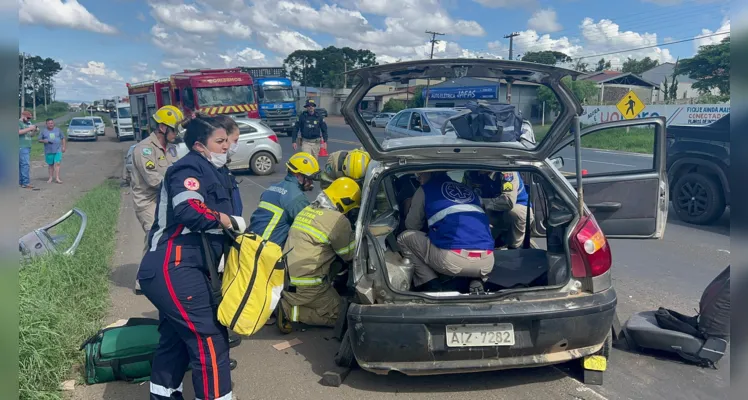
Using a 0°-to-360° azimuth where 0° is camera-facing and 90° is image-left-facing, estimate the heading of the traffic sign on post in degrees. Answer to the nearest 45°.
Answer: approximately 0°

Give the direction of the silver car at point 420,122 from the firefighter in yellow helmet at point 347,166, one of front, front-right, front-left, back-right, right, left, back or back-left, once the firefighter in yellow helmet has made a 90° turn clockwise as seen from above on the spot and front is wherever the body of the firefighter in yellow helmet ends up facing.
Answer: back

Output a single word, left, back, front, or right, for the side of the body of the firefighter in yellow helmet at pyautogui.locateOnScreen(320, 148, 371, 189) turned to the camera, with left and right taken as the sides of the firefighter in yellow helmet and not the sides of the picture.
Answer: right

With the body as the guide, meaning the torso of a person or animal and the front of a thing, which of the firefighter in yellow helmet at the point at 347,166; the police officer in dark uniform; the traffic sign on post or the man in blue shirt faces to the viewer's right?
the firefighter in yellow helmet

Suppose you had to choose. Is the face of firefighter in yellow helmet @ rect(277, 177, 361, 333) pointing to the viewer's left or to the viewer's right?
to the viewer's right

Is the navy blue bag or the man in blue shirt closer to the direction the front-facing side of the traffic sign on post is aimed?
the navy blue bag

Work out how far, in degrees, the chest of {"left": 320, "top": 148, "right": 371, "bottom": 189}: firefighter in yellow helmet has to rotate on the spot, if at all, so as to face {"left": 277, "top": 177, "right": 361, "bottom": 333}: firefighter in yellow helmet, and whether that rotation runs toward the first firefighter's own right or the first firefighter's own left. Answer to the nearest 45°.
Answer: approximately 90° to the first firefighter's own right

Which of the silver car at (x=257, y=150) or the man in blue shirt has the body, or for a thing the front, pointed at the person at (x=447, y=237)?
the man in blue shirt

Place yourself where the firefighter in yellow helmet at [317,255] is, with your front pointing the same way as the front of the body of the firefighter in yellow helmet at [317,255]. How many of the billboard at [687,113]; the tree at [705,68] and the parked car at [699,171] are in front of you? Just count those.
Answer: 3

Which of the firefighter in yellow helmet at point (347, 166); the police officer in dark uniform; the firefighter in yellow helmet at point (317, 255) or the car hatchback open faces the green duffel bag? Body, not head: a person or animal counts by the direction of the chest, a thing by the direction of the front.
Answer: the police officer in dark uniform

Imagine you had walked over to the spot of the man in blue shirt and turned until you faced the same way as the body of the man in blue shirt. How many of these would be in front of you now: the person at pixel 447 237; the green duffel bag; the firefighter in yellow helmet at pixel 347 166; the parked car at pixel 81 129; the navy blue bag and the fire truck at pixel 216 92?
4

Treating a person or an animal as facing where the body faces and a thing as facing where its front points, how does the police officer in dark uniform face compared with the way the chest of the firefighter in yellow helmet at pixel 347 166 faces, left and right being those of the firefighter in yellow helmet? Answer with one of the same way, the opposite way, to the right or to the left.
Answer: to the right

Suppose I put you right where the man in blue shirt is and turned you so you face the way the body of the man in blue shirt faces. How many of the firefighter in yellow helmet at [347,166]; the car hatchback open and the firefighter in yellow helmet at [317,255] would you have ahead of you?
3

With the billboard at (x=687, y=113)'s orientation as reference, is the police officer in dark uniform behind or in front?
in front

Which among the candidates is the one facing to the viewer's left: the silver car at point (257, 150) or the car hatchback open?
the silver car

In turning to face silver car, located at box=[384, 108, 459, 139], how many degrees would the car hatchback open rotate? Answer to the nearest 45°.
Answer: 0° — it already faces it

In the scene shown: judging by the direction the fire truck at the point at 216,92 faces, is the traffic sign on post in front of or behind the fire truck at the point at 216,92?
in front

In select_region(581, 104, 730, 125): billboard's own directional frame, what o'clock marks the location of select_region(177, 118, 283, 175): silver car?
The silver car is roughly at 1 o'clock from the billboard.

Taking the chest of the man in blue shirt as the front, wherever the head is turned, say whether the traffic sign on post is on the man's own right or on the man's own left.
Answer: on the man's own left
